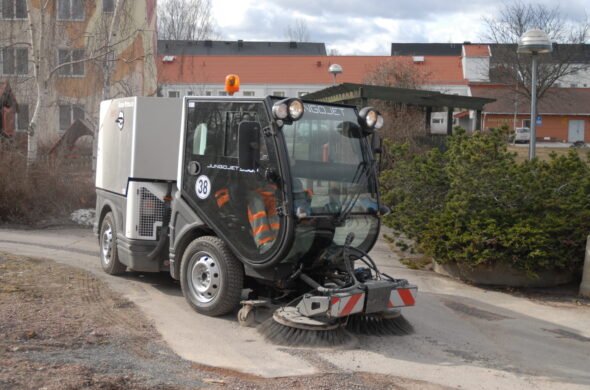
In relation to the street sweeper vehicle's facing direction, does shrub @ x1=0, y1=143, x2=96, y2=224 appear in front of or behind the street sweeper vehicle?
behind

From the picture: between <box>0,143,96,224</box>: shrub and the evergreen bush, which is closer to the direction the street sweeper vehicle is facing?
the evergreen bush

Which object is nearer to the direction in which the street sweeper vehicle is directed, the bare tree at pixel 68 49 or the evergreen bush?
the evergreen bush

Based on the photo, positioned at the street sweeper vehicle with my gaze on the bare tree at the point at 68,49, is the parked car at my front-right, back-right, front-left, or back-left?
front-right

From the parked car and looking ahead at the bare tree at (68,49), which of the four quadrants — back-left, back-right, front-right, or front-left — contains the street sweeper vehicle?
front-left

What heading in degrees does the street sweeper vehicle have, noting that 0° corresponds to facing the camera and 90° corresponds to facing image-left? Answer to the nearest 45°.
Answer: approximately 315°

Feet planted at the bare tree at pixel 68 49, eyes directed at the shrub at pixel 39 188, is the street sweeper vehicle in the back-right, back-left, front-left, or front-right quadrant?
front-left

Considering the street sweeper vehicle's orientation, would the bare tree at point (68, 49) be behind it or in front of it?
behind

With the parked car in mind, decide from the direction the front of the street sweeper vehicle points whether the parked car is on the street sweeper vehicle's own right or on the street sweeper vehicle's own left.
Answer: on the street sweeper vehicle's own left

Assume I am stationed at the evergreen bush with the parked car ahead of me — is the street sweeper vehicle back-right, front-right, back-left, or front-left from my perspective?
back-left

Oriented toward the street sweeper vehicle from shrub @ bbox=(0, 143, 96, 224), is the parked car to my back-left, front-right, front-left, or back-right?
back-left

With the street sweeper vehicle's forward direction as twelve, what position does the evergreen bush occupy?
The evergreen bush is roughly at 9 o'clock from the street sweeper vehicle.
